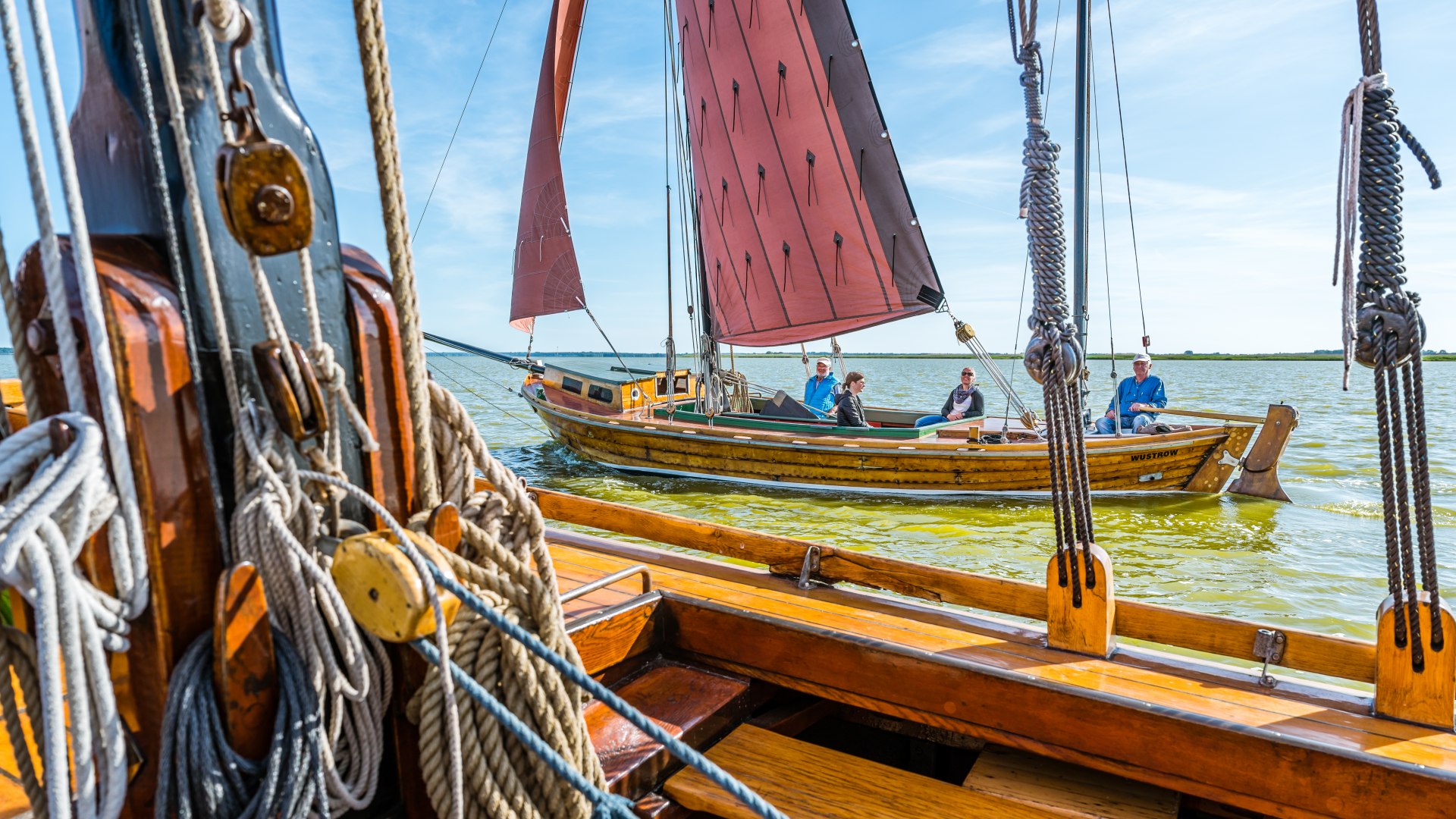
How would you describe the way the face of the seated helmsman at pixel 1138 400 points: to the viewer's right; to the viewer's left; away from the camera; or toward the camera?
toward the camera

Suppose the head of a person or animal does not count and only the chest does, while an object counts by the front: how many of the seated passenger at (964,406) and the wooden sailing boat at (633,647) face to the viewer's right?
0

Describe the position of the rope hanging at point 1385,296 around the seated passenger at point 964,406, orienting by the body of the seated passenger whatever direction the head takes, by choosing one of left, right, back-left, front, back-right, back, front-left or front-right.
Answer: front-left

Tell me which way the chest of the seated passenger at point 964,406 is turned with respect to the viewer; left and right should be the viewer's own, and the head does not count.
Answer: facing the viewer and to the left of the viewer

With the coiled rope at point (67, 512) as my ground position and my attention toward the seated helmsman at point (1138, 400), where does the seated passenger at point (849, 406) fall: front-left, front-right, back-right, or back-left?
front-left

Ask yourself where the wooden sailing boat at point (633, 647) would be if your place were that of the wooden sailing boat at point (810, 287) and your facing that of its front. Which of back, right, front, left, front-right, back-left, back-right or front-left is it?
left

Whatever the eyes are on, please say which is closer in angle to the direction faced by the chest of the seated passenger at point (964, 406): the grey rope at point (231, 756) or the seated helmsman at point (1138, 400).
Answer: the grey rope

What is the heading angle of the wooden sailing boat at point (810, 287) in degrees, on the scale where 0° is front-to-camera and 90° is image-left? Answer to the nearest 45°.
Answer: approximately 90°
